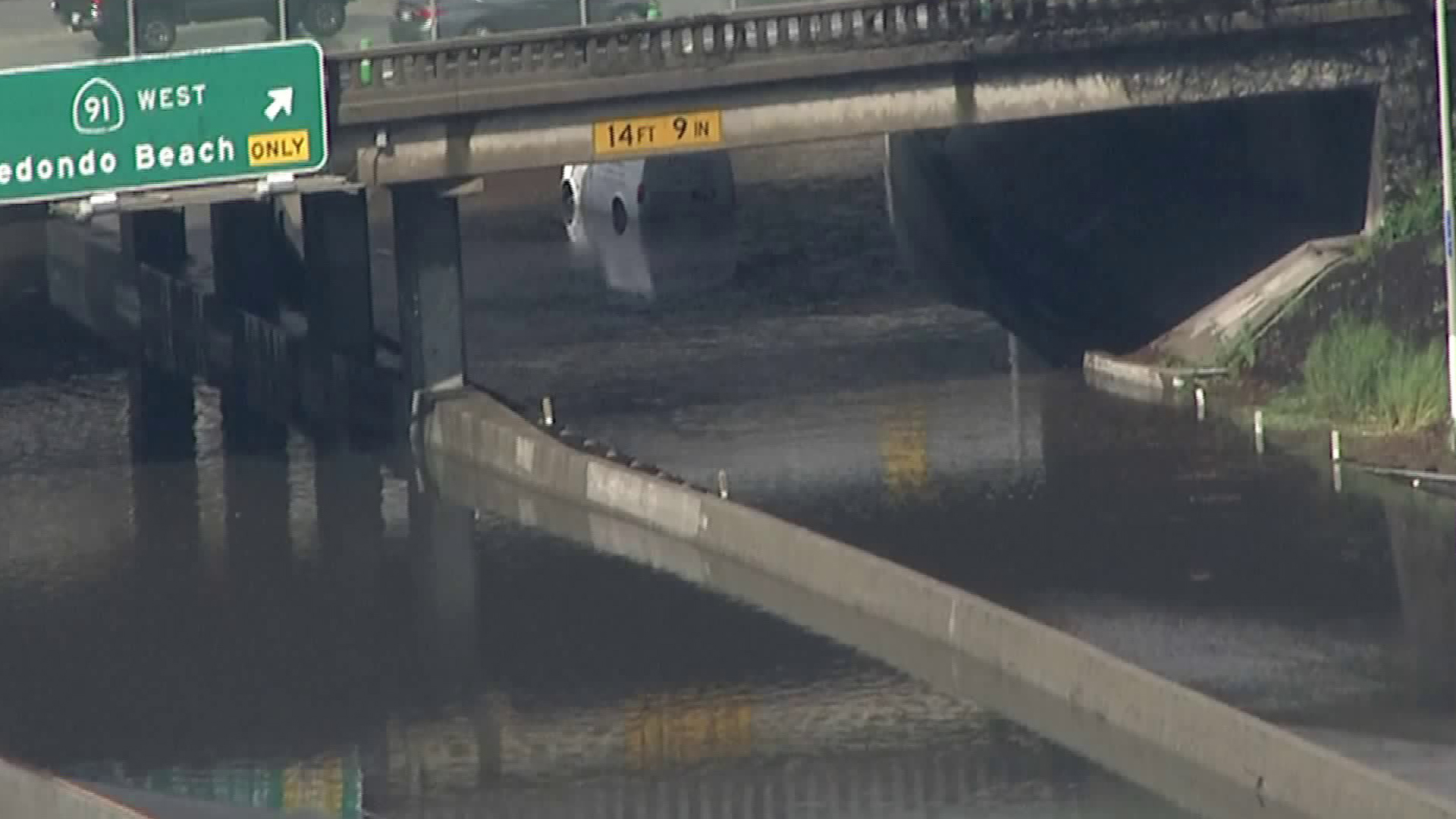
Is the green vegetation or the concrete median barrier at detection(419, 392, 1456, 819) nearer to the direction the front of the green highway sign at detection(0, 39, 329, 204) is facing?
the concrete median barrier

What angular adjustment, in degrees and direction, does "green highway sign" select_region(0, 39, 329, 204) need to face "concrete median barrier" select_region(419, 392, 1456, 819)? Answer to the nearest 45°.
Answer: approximately 45° to its left

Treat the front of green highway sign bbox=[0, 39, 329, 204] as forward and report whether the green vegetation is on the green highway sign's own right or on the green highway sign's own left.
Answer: on the green highway sign's own left

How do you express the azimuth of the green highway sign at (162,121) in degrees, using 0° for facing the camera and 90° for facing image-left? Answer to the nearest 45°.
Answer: approximately 0°
